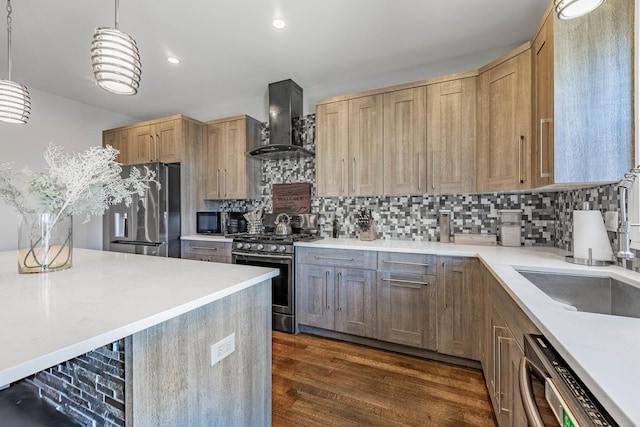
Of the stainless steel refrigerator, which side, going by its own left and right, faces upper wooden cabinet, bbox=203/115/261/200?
left

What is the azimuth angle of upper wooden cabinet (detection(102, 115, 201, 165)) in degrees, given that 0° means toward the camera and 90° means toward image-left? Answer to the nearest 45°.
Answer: approximately 45°

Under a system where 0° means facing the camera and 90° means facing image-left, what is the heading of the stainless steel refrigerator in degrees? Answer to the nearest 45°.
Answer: approximately 45°

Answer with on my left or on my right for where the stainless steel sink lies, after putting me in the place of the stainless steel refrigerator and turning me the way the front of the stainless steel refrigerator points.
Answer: on my left

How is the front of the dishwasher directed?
to the viewer's left

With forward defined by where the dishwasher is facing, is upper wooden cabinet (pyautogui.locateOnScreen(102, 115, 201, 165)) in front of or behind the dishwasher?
in front

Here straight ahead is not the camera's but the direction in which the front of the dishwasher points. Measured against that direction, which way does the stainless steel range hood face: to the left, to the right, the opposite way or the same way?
to the left

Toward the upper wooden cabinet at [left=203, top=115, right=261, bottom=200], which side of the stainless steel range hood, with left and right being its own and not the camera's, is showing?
right

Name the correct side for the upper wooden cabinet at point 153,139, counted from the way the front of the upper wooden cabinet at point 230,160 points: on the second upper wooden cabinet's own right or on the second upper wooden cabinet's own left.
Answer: on the second upper wooden cabinet's own right

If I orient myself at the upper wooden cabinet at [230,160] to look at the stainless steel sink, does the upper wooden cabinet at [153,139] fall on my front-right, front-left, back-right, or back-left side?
back-right

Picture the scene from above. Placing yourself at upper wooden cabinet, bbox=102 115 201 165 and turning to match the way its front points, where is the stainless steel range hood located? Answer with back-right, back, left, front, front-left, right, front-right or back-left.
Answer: left

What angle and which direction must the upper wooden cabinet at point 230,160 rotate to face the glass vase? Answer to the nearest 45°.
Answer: approximately 45° to its left
